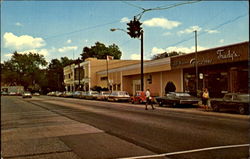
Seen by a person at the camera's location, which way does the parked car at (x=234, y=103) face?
facing to the left of the viewer

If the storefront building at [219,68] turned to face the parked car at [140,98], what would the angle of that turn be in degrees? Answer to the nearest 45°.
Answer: approximately 45° to its right

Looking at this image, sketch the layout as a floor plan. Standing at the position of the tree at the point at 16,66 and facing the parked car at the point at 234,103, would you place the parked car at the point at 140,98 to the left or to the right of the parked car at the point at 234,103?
left

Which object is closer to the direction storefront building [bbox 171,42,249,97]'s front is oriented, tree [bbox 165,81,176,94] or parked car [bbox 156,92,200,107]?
the parked car

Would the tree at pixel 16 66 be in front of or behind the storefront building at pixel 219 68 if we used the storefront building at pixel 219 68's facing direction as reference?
in front

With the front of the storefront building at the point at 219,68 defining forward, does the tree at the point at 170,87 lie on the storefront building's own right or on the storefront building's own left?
on the storefront building's own right

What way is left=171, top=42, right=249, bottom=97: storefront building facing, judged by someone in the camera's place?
facing the viewer and to the left of the viewer
